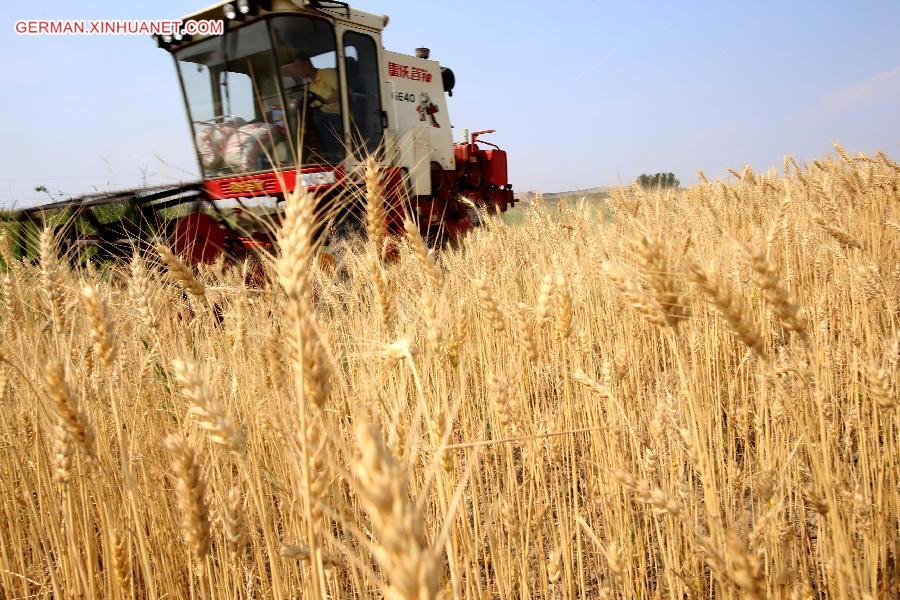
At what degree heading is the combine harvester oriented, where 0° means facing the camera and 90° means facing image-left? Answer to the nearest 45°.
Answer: approximately 45°
